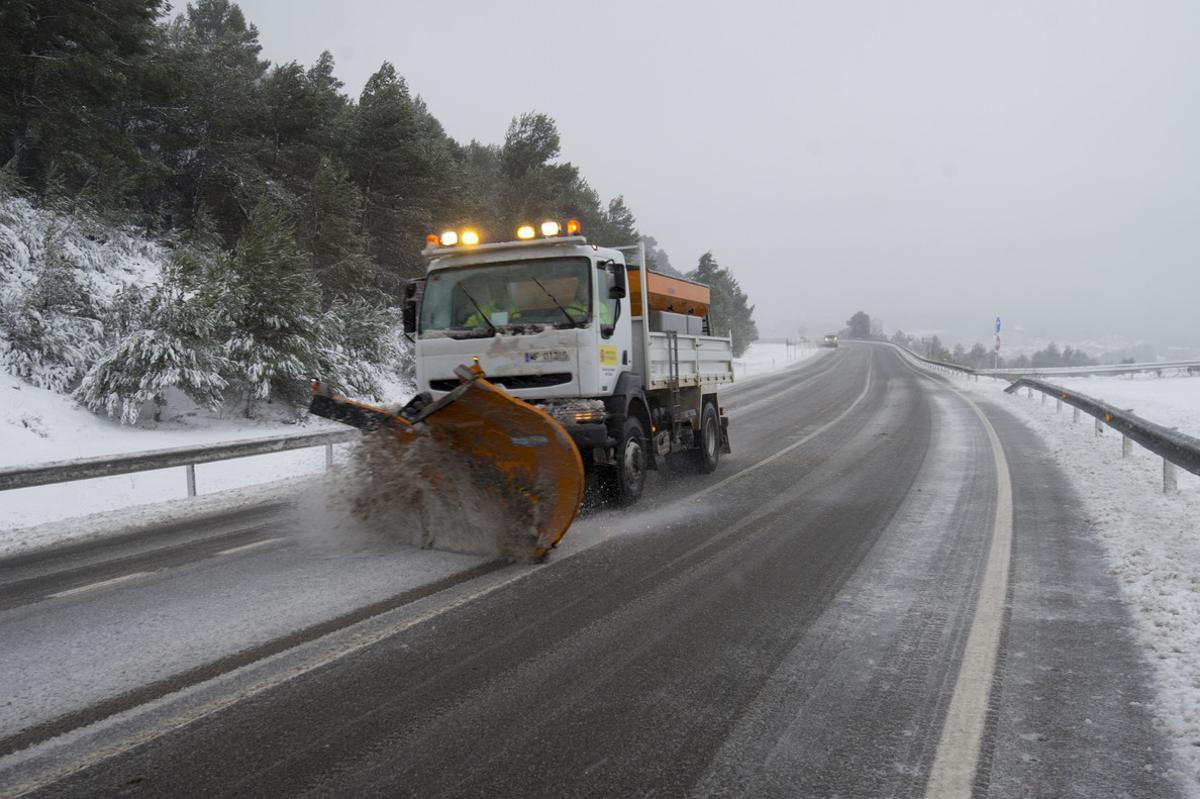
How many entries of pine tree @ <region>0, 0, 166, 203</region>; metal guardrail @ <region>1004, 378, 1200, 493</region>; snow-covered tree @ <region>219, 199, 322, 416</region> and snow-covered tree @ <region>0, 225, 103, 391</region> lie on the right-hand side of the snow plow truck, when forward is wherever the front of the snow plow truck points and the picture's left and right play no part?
3

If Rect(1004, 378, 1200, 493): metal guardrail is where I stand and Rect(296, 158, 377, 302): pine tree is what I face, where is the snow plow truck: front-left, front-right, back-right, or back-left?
front-left

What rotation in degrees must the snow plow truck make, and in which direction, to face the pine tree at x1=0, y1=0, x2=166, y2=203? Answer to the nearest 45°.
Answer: approximately 90° to its right

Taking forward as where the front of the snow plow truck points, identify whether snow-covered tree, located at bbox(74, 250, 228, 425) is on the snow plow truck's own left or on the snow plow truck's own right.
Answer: on the snow plow truck's own right

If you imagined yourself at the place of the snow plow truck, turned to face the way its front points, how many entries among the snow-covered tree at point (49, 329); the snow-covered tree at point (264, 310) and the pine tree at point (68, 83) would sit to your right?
3

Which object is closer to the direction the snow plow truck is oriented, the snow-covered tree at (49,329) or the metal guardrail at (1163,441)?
the snow-covered tree

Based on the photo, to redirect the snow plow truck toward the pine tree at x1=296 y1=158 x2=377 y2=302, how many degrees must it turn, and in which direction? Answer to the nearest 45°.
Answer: approximately 135° to its right

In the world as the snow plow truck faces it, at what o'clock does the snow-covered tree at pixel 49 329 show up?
The snow-covered tree is roughly at 3 o'clock from the snow plow truck.

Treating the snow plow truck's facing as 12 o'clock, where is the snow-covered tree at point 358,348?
The snow-covered tree is roughly at 4 o'clock from the snow plow truck.

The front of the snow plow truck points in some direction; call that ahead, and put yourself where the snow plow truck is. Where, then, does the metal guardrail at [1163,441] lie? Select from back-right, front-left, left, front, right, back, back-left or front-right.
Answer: back-left

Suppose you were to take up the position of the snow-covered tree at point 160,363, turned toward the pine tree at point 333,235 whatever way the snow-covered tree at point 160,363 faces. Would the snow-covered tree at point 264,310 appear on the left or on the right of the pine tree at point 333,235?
right

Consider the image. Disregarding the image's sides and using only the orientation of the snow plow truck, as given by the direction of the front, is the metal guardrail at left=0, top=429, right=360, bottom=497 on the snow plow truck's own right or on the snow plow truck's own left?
on the snow plow truck's own right

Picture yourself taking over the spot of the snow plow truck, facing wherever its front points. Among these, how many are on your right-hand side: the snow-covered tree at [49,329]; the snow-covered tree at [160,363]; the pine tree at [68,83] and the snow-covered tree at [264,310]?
4

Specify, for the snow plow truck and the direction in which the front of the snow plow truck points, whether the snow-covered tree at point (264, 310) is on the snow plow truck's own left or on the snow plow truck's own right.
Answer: on the snow plow truck's own right

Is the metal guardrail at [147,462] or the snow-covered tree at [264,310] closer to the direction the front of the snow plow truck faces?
the metal guardrail

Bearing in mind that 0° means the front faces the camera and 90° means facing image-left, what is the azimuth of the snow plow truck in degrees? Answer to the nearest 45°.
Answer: approximately 45°
